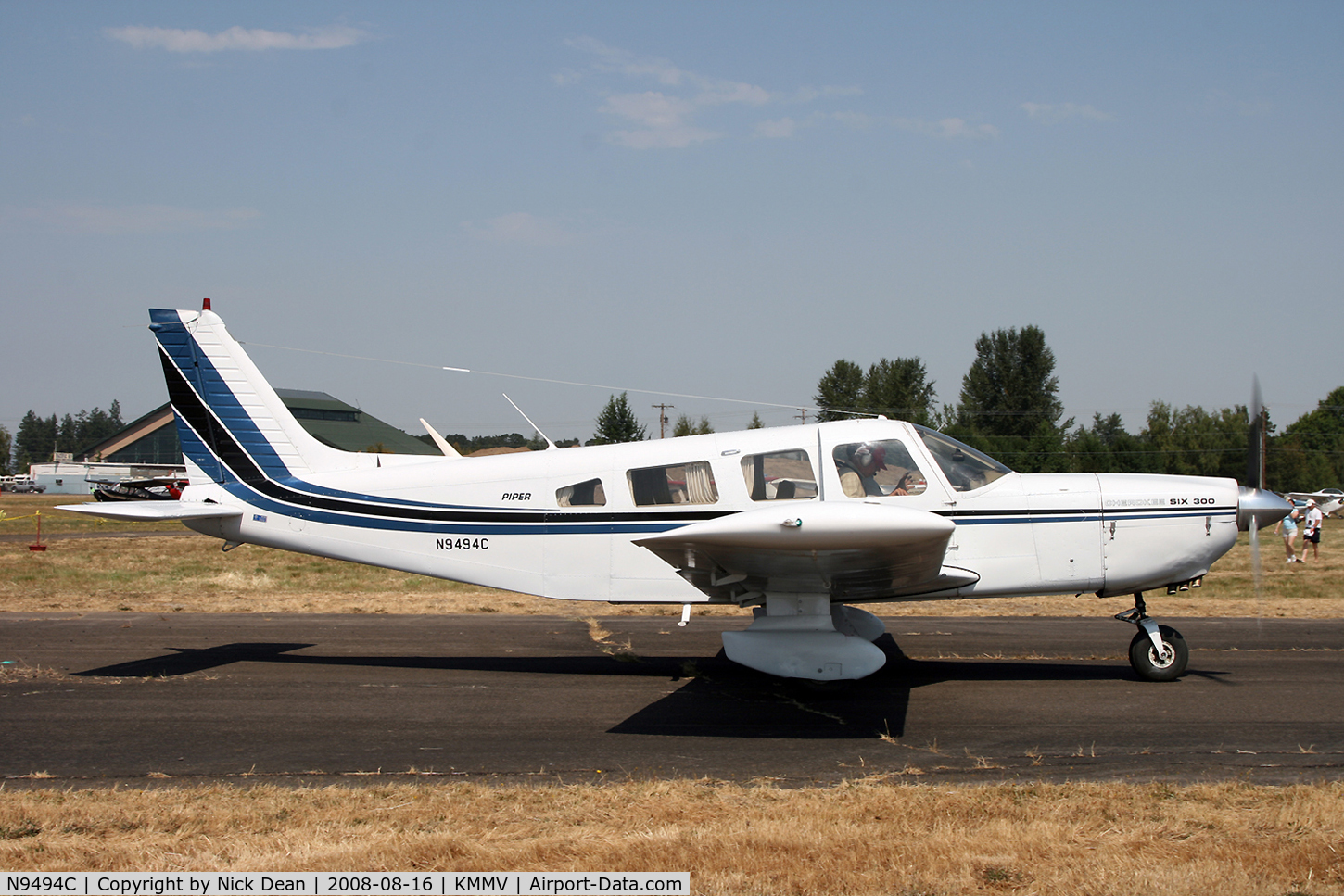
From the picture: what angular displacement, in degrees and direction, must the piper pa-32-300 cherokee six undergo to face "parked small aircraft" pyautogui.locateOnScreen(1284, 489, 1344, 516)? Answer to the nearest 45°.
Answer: approximately 45° to its left

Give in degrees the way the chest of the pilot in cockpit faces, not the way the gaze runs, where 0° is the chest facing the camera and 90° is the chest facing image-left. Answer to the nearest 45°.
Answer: approximately 270°

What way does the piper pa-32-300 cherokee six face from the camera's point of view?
to the viewer's right

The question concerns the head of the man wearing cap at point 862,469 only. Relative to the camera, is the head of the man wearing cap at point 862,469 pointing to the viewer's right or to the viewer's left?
to the viewer's right

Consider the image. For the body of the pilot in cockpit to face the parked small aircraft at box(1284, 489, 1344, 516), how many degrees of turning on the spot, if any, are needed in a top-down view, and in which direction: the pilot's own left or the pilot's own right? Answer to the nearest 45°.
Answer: approximately 45° to the pilot's own left

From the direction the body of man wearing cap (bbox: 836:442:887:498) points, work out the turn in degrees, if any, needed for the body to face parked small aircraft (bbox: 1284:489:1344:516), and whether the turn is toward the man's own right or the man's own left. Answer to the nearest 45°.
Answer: approximately 45° to the man's own left

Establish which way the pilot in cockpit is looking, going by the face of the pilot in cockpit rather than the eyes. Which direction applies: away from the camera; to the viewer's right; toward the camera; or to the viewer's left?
to the viewer's right
